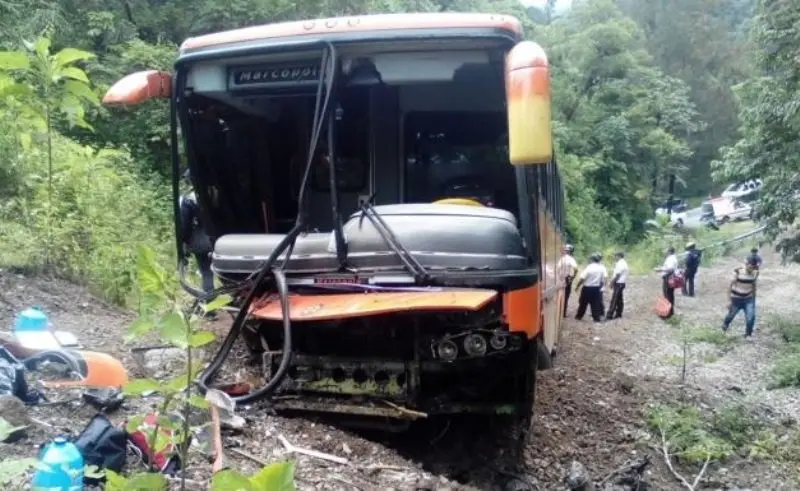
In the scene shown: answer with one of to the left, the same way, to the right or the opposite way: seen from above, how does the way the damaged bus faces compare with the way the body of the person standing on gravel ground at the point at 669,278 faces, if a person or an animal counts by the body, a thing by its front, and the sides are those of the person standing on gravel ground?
to the left

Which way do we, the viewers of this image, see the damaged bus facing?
facing the viewer

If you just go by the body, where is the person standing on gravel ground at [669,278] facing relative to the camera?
to the viewer's left

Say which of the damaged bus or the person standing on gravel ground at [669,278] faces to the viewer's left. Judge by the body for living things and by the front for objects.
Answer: the person standing on gravel ground

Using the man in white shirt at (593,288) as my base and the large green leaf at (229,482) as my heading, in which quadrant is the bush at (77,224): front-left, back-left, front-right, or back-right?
front-right

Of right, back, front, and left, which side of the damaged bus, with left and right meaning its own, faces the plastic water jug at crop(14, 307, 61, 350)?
right
